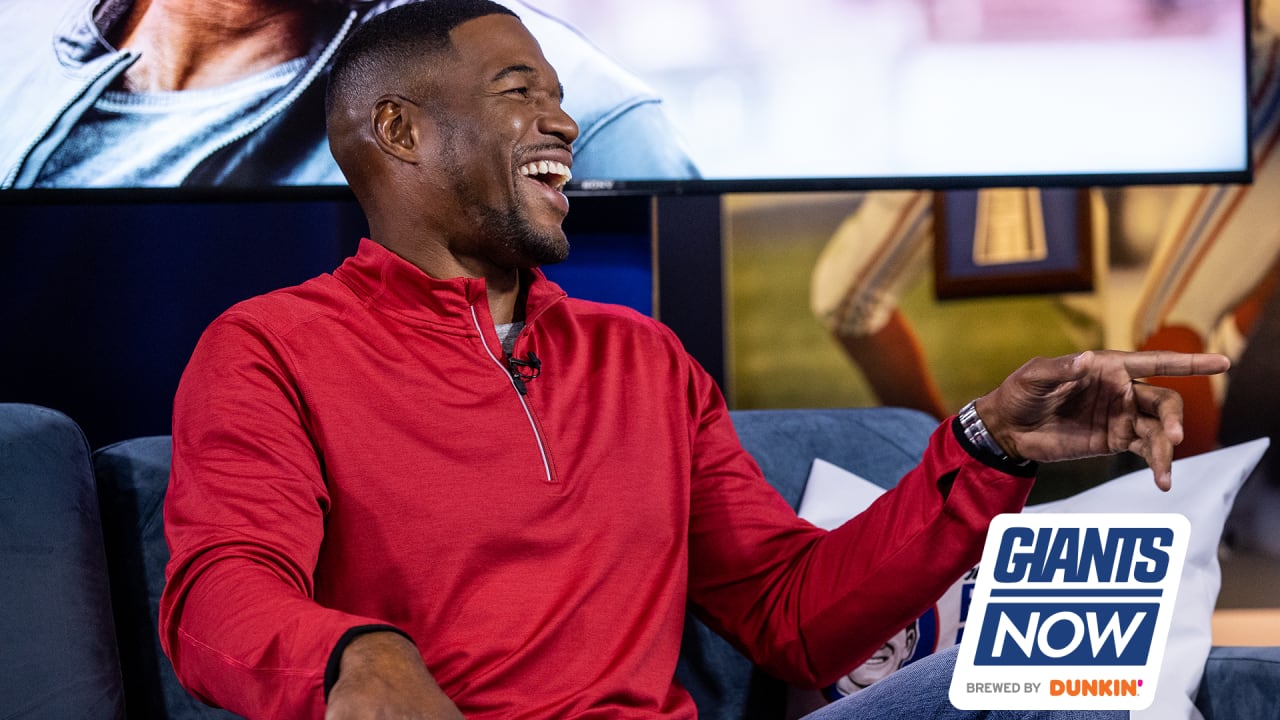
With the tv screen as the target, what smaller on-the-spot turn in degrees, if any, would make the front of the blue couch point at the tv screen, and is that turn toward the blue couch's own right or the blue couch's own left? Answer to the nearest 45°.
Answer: approximately 135° to the blue couch's own left

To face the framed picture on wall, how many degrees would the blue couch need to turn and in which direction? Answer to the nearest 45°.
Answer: approximately 135° to its left

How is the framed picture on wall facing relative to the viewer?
toward the camera

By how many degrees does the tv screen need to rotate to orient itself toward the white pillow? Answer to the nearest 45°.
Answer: approximately 45° to its left

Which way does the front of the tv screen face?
toward the camera

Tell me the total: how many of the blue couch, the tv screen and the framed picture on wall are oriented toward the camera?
3

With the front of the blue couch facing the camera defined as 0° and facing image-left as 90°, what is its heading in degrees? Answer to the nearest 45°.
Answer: approximately 0°

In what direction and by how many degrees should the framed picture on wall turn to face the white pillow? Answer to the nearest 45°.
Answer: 0° — it already faces it

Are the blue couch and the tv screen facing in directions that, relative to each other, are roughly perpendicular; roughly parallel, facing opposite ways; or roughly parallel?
roughly parallel
